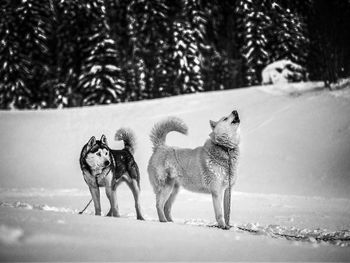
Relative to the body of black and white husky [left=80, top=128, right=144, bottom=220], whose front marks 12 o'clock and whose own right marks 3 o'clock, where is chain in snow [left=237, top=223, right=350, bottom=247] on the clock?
The chain in snow is roughly at 8 o'clock from the black and white husky.

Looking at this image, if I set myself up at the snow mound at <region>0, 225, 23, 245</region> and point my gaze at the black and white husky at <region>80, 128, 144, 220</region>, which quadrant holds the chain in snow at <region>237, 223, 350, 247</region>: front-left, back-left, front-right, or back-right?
front-right

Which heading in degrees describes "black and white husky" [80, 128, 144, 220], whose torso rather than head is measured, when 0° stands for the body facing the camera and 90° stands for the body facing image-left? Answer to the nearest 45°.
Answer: approximately 45°

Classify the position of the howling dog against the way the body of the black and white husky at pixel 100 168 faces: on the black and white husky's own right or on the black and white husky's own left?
on the black and white husky's own left

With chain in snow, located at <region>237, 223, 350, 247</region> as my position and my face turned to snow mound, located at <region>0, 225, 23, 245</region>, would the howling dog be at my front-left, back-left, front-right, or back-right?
front-right

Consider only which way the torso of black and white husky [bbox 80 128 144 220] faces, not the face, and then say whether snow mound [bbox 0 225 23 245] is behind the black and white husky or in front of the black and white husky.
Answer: in front

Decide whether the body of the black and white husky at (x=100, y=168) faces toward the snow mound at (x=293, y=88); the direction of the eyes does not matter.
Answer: no
